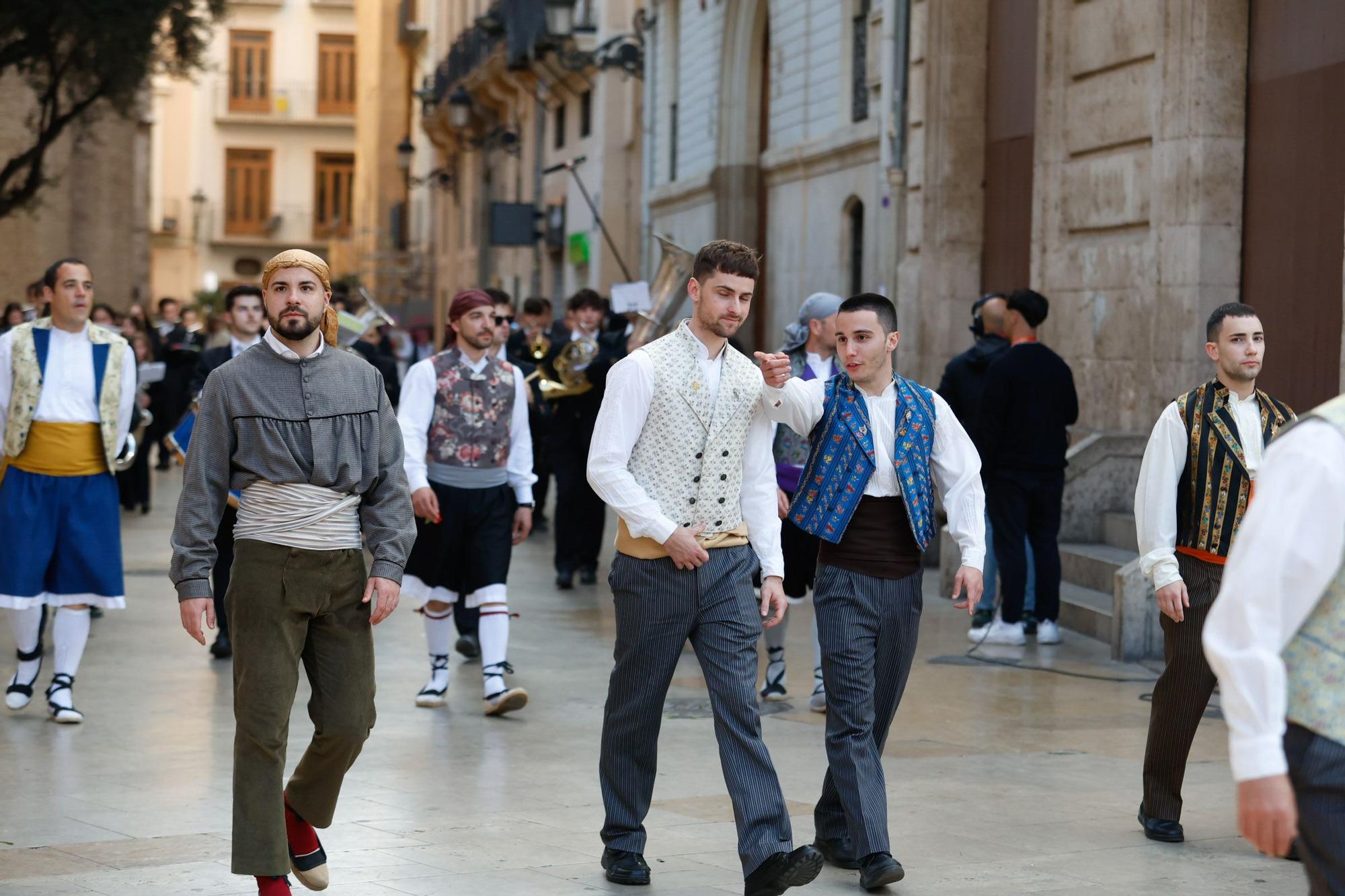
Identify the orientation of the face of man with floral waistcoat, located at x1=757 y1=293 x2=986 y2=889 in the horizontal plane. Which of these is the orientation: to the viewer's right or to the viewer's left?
to the viewer's left

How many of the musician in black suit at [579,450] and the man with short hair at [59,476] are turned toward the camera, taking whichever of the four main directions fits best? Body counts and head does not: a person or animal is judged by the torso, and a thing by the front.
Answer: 2

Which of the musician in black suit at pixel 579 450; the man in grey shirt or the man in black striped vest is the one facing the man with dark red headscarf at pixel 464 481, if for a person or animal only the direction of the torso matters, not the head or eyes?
the musician in black suit

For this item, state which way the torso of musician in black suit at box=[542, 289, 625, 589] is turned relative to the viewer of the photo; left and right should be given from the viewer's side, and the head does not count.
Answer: facing the viewer

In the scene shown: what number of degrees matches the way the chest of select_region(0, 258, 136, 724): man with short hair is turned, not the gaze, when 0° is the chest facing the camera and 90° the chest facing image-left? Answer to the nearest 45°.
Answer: approximately 0°

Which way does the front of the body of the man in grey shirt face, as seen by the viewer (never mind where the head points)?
toward the camera

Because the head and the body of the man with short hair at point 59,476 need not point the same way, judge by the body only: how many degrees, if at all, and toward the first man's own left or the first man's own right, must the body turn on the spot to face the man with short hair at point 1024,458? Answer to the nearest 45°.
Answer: approximately 90° to the first man's own left

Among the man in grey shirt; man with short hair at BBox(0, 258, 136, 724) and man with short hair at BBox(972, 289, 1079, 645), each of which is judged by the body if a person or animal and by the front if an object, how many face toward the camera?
2
